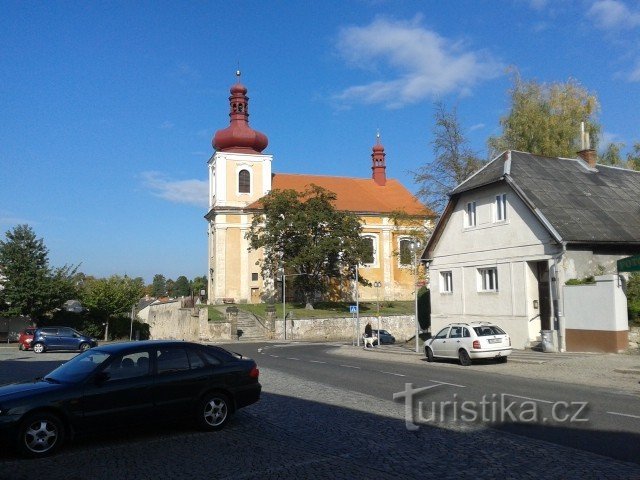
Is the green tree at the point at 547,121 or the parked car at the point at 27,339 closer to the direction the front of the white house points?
the parked car

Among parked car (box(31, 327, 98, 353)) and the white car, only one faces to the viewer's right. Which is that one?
the parked car

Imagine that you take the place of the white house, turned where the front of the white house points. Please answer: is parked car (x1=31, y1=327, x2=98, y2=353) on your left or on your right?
on your right

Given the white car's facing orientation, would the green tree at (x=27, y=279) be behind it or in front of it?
in front

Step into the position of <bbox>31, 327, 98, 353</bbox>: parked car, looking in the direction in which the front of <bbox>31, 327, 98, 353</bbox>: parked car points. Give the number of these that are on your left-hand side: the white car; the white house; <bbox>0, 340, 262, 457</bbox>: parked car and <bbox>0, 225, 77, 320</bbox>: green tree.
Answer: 1

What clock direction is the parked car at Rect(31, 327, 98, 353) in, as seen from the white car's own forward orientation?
The parked car is roughly at 11 o'clock from the white car.

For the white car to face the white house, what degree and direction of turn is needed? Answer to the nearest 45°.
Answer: approximately 90° to its right

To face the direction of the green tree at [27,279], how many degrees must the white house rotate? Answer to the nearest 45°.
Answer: approximately 45° to its right

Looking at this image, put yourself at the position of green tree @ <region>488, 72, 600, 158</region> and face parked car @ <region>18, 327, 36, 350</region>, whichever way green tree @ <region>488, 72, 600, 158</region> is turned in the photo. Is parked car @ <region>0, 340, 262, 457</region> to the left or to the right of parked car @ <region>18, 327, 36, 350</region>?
left

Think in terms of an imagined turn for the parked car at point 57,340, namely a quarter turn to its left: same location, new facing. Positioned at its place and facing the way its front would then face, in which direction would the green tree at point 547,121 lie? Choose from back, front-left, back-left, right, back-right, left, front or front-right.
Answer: right

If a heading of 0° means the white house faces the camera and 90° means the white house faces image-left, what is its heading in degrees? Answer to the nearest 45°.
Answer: approximately 45°

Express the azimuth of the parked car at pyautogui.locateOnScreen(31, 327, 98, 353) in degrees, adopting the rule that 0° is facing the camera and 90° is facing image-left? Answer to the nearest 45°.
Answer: approximately 270°

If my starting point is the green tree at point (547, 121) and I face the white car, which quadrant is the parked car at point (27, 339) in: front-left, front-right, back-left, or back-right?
front-right
